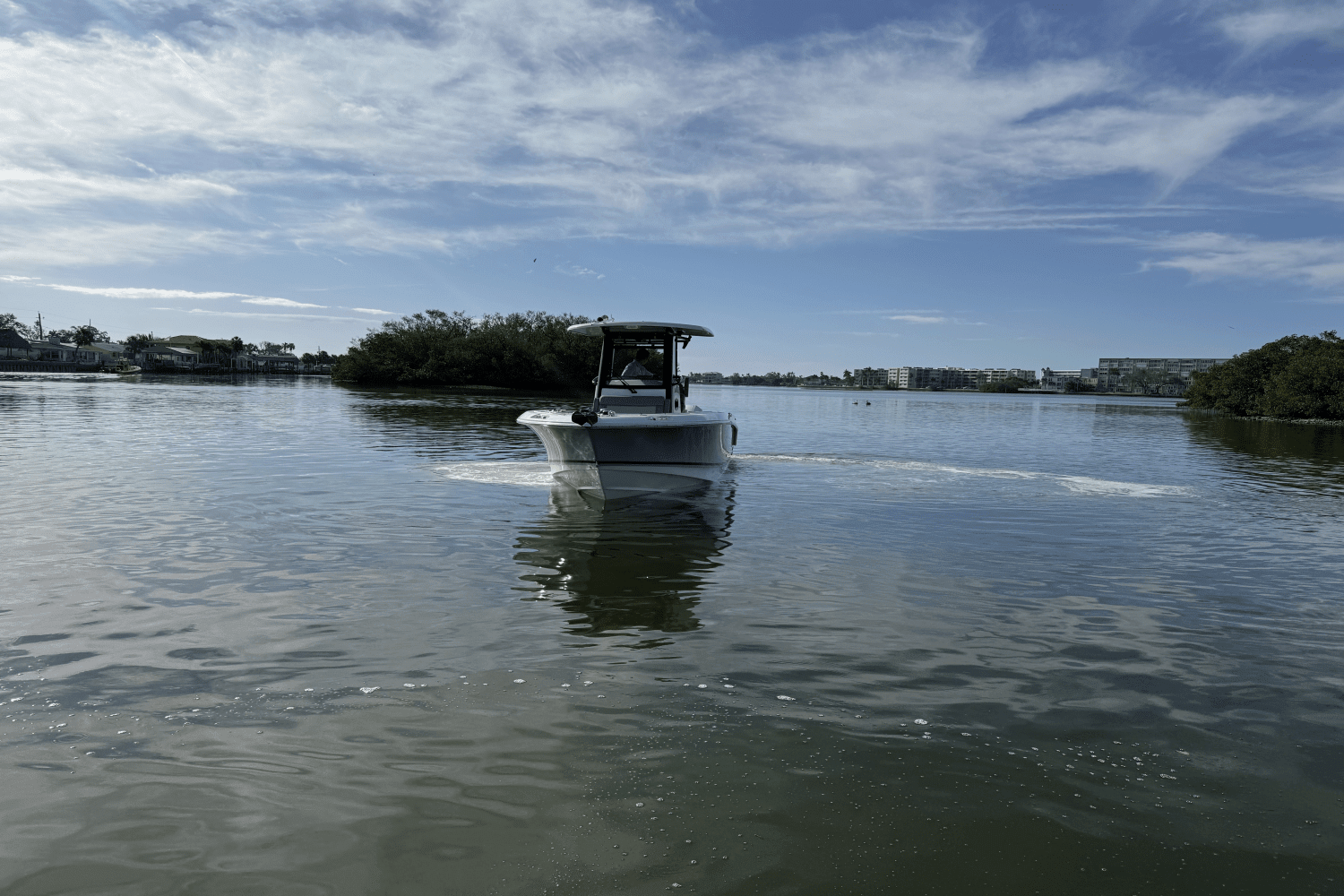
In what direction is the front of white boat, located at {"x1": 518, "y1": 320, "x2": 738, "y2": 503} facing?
toward the camera
